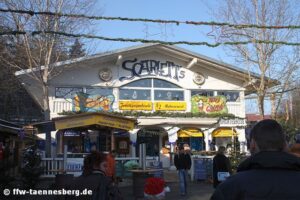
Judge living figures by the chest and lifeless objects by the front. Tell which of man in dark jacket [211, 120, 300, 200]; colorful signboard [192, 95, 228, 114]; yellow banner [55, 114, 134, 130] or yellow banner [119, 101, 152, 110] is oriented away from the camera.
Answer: the man in dark jacket

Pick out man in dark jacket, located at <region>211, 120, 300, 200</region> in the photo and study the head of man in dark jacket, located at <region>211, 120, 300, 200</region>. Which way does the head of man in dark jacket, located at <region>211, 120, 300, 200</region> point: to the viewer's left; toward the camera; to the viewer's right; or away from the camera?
away from the camera

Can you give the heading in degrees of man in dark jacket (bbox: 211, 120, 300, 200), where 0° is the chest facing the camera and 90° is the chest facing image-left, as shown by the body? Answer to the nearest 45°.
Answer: approximately 180°

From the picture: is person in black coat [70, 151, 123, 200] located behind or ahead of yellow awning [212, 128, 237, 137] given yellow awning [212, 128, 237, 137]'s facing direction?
ahead

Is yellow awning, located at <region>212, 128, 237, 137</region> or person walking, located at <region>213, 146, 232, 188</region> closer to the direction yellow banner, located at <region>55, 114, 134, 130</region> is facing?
the person walking

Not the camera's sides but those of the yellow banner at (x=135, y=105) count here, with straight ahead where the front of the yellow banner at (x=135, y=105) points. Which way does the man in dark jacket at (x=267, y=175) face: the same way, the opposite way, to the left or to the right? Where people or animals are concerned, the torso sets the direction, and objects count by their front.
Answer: the opposite way

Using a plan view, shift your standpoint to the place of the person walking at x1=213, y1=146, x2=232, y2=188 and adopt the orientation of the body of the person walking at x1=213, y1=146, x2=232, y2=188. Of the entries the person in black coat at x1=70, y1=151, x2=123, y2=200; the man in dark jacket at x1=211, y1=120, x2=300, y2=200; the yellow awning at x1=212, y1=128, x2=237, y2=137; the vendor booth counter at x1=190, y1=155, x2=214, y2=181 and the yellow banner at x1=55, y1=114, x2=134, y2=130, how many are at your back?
2

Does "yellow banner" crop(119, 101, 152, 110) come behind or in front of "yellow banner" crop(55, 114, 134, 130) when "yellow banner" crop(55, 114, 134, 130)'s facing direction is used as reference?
behind

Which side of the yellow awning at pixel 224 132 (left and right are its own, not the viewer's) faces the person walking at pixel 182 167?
front

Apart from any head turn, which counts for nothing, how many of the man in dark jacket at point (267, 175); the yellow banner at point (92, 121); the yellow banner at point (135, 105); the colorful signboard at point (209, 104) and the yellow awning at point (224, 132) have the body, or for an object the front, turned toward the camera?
4

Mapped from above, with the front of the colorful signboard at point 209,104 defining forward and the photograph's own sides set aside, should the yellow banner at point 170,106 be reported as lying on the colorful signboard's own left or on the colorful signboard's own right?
on the colorful signboard's own right
